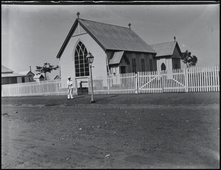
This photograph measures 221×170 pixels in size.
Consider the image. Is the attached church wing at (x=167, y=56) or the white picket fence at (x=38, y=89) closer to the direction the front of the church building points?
the white picket fence

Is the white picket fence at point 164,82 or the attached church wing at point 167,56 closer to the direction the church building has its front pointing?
the white picket fence

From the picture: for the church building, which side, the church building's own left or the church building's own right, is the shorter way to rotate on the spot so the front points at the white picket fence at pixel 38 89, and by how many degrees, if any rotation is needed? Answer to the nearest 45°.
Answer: approximately 45° to the church building's own right

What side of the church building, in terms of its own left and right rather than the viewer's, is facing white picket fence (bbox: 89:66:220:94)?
left

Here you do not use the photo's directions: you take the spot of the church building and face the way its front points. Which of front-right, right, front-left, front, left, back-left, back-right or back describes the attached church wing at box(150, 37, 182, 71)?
back

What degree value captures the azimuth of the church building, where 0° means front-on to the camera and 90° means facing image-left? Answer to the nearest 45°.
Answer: approximately 45°
